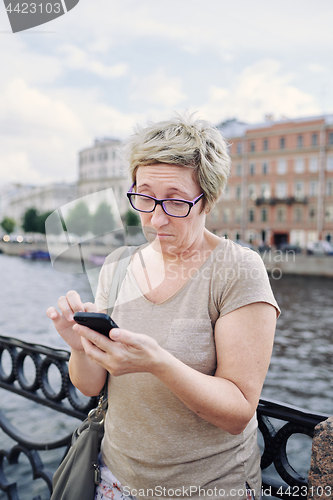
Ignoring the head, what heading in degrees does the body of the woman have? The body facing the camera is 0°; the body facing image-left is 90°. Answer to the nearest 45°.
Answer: approximately 45°

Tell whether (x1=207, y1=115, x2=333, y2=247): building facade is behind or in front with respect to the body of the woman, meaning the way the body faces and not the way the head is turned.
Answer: behind
